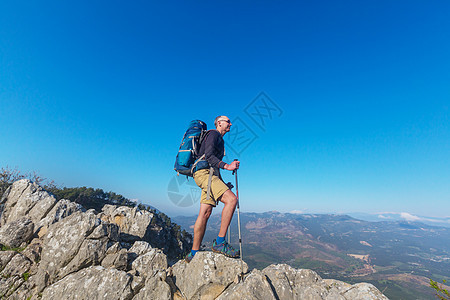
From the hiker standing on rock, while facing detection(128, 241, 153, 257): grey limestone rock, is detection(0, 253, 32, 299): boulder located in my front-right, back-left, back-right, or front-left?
front-left

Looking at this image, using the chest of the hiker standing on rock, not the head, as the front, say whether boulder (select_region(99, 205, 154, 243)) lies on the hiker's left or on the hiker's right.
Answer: on the hiker's left

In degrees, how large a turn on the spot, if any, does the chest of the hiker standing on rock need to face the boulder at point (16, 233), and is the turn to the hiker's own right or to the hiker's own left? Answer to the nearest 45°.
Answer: approximately 180°

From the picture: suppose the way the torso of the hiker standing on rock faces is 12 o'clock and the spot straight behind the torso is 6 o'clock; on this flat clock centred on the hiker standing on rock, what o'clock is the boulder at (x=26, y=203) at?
The boulder is roughly at 7 o'clock from the hiker standing on rock.

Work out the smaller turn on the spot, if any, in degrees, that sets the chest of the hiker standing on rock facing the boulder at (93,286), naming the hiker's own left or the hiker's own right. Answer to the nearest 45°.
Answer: approximately 180°

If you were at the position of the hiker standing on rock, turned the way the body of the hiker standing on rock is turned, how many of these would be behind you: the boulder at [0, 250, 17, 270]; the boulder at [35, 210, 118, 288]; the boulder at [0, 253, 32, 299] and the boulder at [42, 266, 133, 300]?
4

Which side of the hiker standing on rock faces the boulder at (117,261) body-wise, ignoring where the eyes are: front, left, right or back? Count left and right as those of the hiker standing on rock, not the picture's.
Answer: back

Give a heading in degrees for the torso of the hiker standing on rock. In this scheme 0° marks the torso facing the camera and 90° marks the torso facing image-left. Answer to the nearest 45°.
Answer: approximately 270°

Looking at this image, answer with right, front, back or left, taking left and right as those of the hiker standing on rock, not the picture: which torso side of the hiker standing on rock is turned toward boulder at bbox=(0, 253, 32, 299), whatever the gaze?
back

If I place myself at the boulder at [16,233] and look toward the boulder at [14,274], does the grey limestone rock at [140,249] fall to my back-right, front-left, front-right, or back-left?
front-left
